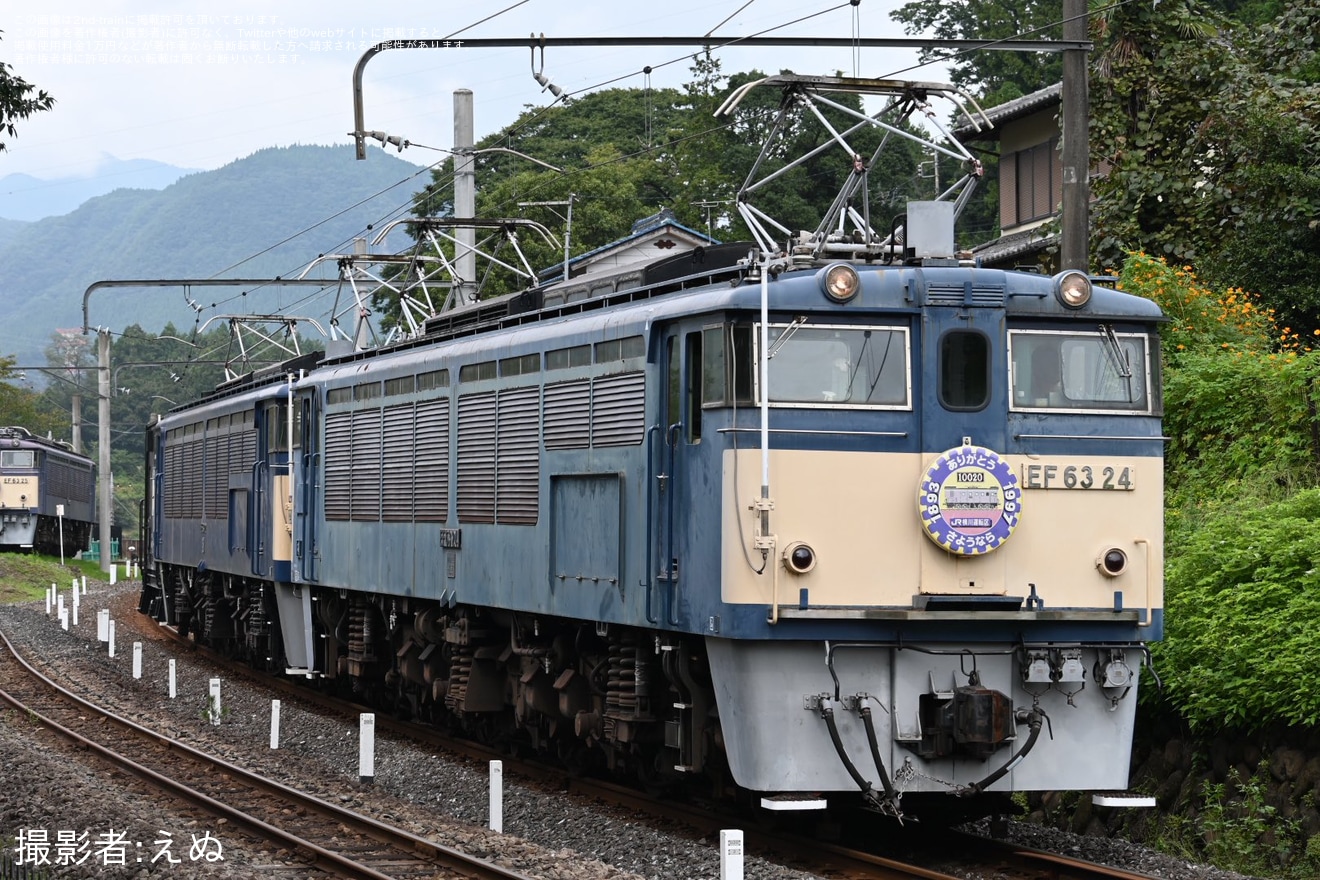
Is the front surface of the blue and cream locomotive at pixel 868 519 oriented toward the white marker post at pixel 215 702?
no

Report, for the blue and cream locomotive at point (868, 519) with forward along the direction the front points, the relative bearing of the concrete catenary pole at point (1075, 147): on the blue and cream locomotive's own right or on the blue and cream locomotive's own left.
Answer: on the blue and cream locomotive's own left

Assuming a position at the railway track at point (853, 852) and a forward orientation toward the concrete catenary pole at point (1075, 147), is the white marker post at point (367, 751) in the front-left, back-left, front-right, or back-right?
front-left

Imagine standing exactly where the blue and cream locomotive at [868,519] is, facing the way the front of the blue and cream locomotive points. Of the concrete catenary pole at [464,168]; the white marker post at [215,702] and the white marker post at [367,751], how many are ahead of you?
0

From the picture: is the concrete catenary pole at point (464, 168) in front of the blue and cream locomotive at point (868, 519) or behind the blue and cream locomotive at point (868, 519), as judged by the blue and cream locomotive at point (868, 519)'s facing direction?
behind

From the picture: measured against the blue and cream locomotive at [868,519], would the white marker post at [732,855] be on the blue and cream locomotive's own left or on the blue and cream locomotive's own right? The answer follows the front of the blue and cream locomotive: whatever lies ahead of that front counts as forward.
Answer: on the blue and cream locomotive's own right

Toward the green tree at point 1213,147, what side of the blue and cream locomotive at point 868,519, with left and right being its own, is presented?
left

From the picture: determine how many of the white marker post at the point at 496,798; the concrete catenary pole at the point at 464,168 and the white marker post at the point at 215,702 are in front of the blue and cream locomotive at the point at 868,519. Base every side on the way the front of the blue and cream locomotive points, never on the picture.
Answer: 0

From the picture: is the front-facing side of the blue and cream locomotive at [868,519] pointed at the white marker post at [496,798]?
no

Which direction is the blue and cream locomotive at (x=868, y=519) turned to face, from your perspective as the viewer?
facing the viewer and to the right of the viewer

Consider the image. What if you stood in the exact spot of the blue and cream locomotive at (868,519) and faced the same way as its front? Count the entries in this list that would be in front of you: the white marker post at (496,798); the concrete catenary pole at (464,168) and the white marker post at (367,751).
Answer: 0
